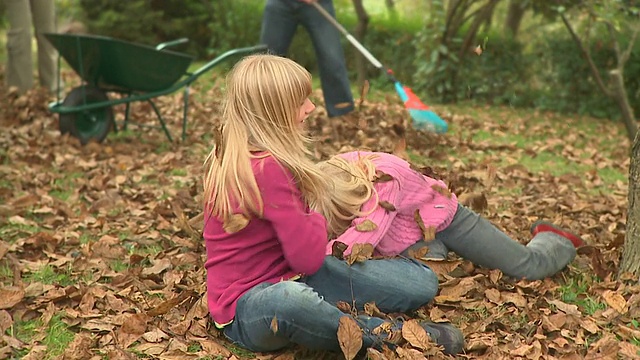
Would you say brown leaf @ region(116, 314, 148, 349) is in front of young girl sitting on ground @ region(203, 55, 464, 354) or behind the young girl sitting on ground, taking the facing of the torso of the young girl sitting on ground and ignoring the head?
behind

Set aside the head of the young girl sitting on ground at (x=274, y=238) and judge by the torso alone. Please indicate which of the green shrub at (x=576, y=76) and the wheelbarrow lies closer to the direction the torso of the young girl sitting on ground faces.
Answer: the green shrub

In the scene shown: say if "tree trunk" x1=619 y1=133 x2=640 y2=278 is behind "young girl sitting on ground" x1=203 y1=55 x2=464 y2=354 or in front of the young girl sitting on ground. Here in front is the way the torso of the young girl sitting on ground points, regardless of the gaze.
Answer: in front

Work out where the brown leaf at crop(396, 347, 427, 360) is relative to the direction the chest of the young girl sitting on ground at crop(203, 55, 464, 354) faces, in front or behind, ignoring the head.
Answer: in front

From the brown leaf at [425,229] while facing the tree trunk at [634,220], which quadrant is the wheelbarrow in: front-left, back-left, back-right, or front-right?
back-left

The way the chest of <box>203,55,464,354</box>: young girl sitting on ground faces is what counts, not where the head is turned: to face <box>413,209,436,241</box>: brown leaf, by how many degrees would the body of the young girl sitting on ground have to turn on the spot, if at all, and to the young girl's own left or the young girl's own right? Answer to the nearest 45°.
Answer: approximately 45° to the young girl's own left

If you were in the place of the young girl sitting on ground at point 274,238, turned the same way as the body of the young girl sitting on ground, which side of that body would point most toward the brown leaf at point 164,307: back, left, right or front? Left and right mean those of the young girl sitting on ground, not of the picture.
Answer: back

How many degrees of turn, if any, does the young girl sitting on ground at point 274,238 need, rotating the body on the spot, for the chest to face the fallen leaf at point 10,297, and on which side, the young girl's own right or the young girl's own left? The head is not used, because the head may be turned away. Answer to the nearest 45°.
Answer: approximately 180°

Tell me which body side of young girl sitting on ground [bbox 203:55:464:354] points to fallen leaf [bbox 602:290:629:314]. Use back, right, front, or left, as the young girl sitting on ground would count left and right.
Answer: front

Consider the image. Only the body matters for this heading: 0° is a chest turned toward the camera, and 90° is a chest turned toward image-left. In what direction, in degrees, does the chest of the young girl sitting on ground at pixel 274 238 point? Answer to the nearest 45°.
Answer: approximately 270°

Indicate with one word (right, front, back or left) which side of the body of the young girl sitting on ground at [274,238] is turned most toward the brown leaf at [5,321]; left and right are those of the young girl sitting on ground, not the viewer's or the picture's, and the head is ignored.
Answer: back

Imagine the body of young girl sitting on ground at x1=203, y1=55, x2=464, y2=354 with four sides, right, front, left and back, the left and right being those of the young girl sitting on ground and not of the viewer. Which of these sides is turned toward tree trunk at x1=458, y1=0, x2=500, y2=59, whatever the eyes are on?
left
